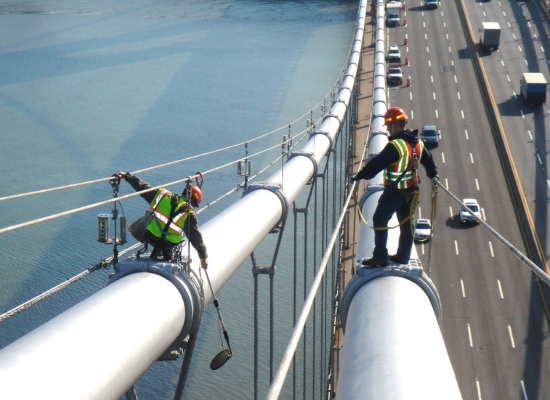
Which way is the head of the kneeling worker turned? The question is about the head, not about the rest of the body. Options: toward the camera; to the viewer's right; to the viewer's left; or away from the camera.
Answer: to the viewer's right

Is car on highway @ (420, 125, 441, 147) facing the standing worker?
yes

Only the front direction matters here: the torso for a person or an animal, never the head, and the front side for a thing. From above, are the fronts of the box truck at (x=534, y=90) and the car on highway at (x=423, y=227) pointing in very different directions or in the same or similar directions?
very different directions

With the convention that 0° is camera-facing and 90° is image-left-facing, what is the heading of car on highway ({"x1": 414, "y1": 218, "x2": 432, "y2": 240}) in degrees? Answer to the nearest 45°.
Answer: approximately 0°

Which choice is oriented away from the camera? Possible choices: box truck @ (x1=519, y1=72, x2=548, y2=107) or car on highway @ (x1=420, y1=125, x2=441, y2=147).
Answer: the box truck

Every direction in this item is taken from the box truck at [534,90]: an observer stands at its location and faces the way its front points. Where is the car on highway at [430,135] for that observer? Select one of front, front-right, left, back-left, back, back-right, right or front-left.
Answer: back-left

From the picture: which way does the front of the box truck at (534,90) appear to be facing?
away from the camera

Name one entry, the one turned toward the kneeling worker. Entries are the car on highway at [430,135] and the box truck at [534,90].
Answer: the car on highway

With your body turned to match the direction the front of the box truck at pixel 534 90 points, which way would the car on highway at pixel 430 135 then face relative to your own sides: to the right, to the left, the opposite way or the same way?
the opposite way

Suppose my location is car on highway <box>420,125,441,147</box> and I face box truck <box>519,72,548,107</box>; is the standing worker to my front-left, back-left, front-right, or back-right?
back-right
